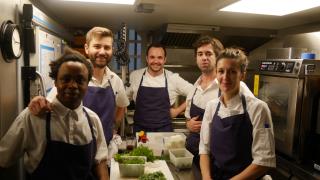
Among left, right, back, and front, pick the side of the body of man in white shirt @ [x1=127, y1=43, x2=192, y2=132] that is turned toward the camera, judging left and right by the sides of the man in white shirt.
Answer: front

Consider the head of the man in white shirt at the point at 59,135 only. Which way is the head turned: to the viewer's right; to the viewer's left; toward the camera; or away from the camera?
toward the camera

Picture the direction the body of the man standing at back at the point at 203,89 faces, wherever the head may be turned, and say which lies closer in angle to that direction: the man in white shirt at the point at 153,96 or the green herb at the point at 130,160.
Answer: the green herb

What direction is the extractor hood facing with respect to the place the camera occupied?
facing the viewer

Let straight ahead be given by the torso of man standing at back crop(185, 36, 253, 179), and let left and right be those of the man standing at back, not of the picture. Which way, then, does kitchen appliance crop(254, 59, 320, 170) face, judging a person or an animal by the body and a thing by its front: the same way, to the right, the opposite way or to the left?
the same way

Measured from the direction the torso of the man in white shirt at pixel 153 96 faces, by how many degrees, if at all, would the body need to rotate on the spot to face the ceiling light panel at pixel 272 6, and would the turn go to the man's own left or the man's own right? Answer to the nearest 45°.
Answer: approximately 45° to the man's own left

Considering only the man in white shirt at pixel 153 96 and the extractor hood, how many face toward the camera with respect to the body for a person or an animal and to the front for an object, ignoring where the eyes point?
2

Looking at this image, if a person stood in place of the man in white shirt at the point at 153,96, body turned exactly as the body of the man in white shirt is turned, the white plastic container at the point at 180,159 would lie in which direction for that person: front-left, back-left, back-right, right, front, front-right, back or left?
front

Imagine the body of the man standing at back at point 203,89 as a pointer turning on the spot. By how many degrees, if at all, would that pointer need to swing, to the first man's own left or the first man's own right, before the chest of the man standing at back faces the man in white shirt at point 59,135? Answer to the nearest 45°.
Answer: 0° — they already face them

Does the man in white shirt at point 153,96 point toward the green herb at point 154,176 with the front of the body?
yes

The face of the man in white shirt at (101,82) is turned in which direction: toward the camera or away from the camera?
toward the camera

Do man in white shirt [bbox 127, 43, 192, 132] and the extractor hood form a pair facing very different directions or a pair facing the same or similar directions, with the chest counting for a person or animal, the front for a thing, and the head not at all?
same or similar directions

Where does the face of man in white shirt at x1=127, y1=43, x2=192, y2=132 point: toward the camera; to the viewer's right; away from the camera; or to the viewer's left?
toward the camera

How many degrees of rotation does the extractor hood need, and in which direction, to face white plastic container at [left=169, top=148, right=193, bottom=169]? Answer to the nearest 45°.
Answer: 0° — it already faces it
